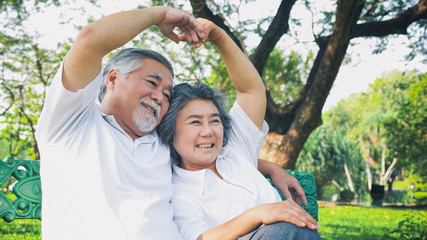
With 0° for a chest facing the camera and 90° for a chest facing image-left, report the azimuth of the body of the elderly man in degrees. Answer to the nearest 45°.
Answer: approximately 315°

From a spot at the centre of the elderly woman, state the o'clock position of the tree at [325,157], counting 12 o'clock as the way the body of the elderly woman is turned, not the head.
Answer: The tree is roughly at 8 o'clock from the elderly woman.

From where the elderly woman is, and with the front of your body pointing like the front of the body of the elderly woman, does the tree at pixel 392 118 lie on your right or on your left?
on your left

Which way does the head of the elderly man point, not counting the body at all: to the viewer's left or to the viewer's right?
to the viewer's right

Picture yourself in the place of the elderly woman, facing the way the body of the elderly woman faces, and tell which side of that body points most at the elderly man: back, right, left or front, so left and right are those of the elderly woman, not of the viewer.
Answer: right

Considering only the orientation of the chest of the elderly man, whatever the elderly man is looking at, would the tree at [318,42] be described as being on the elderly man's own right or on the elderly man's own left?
on the elderly man's own left

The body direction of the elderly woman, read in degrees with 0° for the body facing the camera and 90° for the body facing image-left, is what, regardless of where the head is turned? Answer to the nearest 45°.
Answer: approximately 315°

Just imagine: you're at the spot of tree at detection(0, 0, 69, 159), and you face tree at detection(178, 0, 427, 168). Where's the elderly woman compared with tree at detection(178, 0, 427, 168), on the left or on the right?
right
